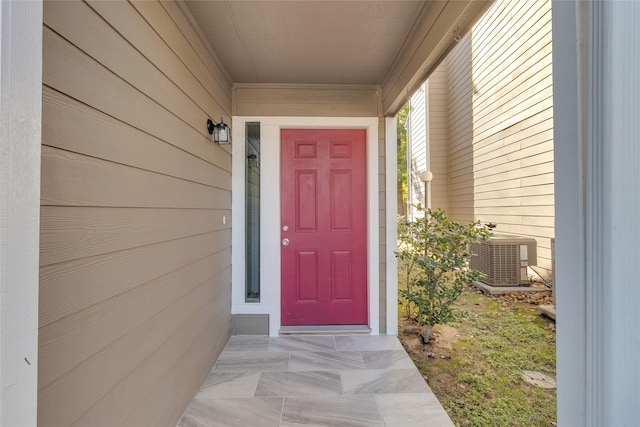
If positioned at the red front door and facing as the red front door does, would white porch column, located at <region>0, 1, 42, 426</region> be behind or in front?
in front

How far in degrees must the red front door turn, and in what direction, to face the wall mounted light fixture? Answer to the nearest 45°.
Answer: approximately 45° to its right

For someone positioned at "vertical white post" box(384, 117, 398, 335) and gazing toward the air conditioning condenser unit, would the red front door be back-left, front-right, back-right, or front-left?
back-left

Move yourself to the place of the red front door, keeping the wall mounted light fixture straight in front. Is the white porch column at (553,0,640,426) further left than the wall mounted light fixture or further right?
left

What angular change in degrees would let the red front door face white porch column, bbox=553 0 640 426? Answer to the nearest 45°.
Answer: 0° — it already faces it

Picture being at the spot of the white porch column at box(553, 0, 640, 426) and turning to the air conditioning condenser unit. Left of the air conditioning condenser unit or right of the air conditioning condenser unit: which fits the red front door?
left

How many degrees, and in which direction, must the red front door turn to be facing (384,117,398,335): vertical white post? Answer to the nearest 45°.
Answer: approximately 90° to its left

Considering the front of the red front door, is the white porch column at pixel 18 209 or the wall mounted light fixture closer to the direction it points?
the white porch column

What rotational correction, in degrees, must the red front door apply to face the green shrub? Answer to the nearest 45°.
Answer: approximately 90° to its left

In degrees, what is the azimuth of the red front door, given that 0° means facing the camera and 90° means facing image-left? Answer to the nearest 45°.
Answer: approximately 0°

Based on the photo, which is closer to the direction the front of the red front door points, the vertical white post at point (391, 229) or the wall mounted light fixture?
the wall mounted light fixture

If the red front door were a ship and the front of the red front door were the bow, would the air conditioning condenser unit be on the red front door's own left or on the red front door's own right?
on the red front door's own left

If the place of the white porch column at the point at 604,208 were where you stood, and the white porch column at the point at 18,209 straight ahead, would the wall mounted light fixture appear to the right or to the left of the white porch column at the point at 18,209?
right
